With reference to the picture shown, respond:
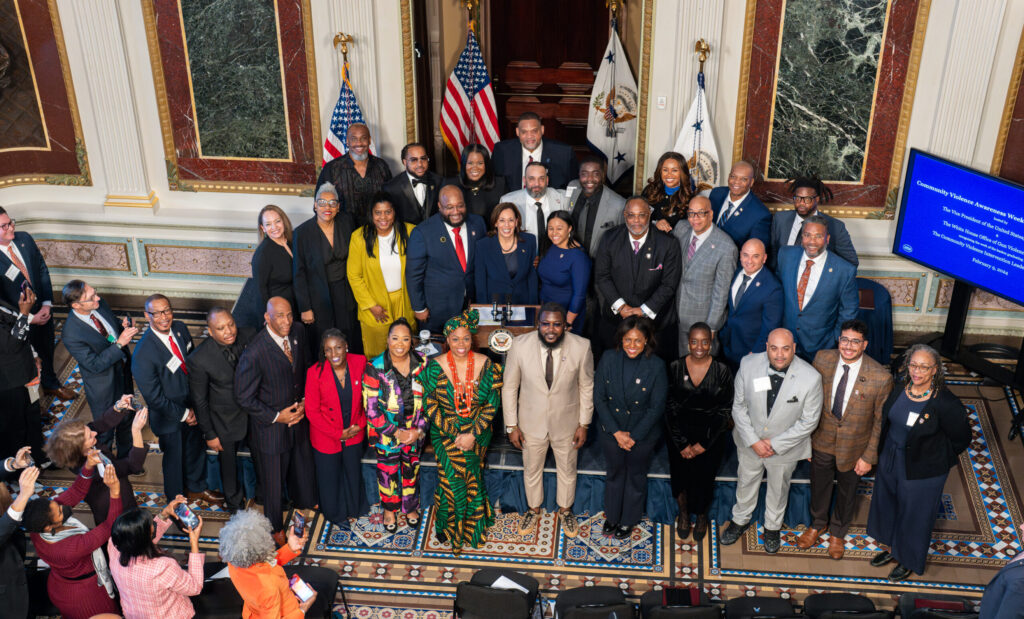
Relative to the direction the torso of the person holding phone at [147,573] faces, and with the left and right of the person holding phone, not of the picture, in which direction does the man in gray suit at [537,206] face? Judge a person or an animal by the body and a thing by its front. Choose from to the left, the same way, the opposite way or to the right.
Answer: the opposite way

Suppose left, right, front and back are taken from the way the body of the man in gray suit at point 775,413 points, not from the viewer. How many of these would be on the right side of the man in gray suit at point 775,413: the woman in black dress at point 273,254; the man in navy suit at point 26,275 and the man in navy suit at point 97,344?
3

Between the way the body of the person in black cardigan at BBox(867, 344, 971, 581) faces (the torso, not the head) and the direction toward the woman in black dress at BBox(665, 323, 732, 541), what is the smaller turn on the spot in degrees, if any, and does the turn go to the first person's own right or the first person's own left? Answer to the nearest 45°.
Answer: approximately 45° to the first person's own right

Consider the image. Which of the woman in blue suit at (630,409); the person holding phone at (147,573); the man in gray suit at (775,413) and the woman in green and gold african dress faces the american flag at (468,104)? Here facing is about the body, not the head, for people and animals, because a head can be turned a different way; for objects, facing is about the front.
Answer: the person holding phone

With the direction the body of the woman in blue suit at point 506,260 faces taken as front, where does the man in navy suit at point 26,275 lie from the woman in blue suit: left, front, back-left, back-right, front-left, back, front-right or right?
right

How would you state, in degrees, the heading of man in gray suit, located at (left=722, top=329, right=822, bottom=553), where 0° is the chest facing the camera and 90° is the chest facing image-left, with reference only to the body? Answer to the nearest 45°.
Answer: approximately 0°

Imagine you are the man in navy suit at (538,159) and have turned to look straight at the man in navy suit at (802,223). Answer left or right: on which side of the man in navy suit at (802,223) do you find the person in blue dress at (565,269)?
right

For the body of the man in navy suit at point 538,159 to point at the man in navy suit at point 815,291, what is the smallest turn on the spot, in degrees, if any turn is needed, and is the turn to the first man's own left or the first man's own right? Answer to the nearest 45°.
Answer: approximately 45° to the first man's own left

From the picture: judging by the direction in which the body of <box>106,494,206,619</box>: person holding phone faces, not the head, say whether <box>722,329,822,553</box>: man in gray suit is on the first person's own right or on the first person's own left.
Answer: on the first person's own right

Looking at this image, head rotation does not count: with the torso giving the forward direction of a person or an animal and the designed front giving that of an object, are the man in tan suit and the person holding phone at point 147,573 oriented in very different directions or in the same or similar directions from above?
very different directions
